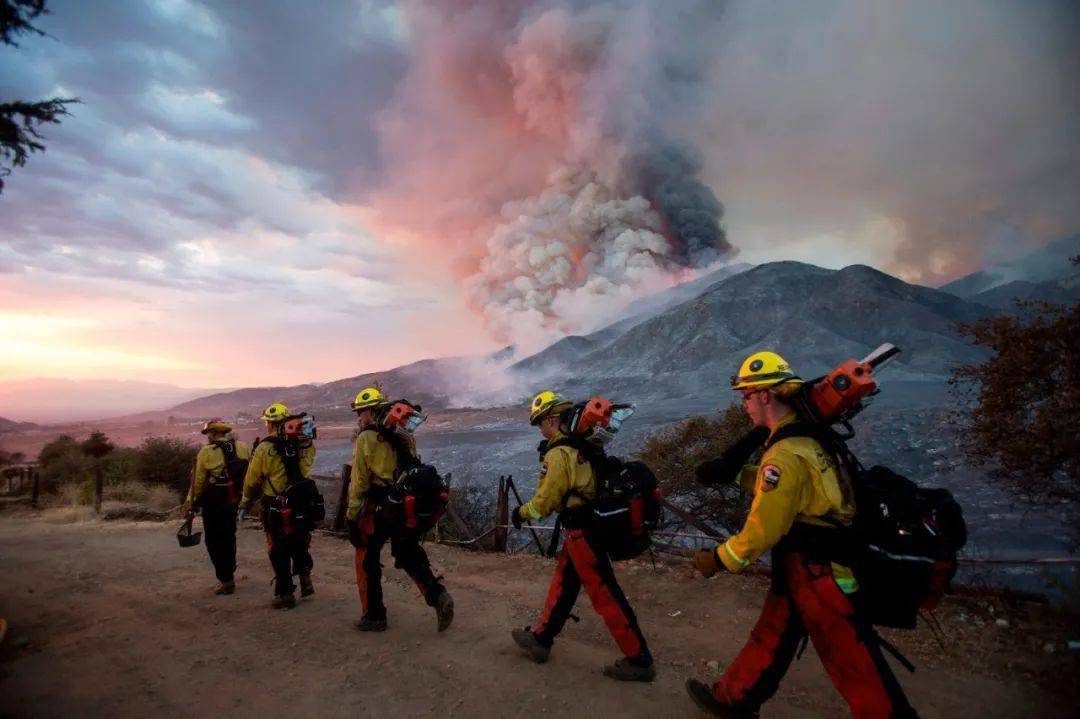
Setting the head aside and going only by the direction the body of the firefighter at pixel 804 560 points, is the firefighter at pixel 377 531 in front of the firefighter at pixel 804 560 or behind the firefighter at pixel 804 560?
in front

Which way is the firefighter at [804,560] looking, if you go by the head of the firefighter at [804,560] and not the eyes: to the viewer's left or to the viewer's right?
to the viewer's left

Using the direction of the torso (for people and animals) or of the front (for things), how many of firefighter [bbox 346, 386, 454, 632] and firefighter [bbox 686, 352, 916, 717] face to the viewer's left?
2

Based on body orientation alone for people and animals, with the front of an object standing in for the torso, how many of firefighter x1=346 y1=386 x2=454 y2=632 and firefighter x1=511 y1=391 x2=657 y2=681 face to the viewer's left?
2

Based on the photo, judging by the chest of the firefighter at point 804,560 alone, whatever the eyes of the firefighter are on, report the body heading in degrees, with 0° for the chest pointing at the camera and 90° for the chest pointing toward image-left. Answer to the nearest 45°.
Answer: approximately 90°

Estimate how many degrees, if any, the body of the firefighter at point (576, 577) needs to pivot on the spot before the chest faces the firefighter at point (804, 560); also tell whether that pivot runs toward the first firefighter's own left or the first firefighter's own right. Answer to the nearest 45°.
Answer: approximately 135° to the first firefighter's own left

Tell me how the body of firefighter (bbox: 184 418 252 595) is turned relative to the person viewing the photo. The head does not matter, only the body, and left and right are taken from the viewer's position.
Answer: facing away from the viewer and to the left of the viewer

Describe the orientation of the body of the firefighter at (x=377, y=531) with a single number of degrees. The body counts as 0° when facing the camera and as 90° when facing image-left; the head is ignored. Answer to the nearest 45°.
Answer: approximately 90°

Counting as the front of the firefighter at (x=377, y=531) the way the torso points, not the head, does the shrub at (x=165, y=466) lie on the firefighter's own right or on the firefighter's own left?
on the firefighter's own right

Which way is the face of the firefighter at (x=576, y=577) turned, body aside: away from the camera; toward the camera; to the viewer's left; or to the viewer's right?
to the viewer's left

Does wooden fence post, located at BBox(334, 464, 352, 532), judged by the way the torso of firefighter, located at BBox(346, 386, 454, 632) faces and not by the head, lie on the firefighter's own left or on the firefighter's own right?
on the firefighter's own right

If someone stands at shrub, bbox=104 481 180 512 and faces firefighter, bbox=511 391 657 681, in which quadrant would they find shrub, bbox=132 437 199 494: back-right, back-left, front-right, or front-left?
back-left

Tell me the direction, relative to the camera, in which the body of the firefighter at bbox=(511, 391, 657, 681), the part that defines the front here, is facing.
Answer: to the viewer's left
